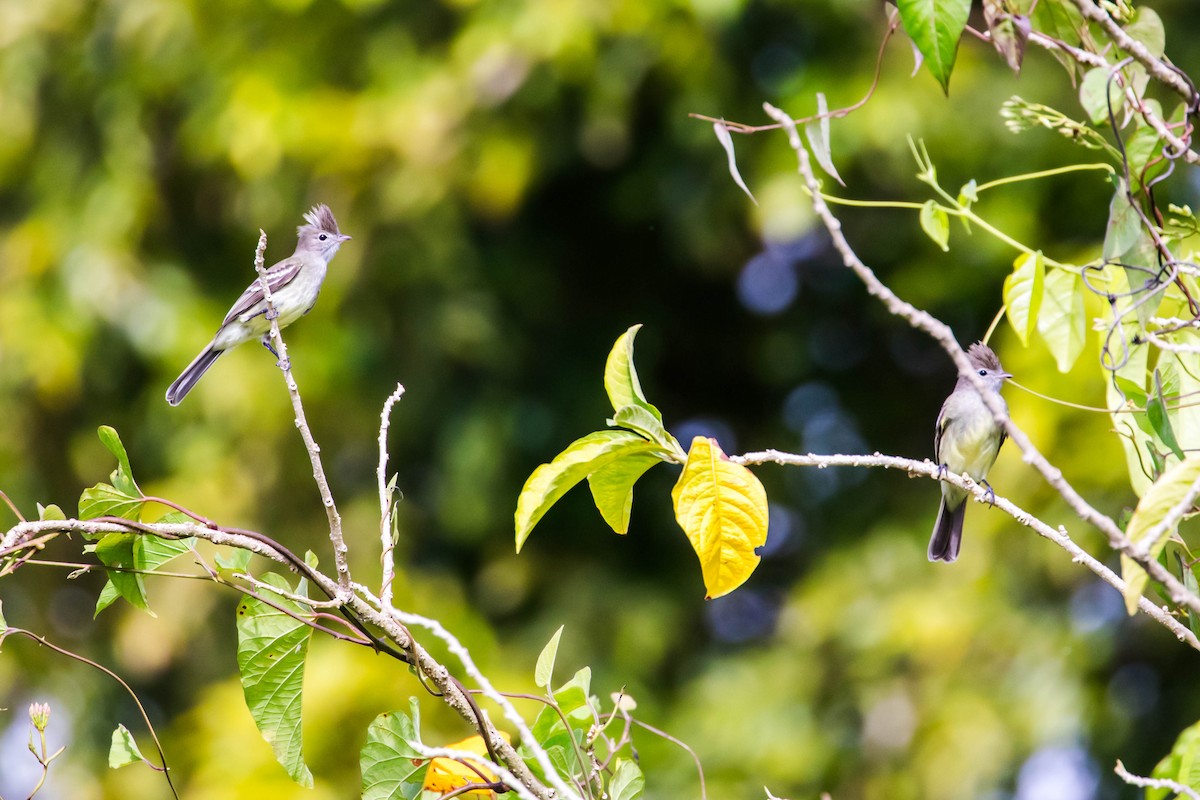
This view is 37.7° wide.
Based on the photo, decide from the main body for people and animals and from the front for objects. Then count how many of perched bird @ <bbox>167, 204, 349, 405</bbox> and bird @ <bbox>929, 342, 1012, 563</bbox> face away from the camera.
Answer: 0

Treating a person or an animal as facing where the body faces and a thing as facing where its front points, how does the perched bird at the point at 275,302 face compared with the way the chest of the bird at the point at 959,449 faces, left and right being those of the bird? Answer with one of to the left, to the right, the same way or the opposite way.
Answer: to the left

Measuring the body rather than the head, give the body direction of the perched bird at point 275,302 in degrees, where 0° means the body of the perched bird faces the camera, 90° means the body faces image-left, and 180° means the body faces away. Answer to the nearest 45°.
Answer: approximately 270°

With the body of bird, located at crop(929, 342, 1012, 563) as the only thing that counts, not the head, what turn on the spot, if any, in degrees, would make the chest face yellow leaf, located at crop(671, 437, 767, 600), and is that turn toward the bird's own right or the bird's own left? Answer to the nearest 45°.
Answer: approximately 45° to the bird's own right

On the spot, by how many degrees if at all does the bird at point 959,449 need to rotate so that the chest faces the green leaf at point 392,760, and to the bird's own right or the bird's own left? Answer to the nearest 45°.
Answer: approximately 45° to the bird's own right

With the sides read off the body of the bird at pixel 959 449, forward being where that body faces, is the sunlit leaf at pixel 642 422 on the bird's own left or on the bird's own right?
on the bird's own right

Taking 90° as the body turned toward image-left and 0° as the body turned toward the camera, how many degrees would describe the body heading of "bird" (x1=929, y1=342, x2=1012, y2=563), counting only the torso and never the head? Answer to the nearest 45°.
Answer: approximately 315°
